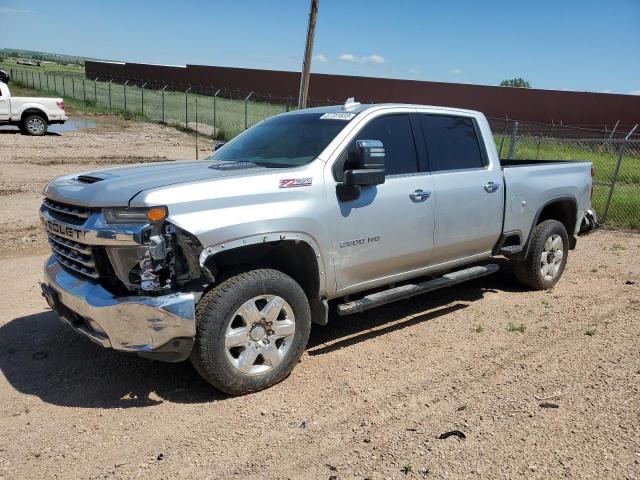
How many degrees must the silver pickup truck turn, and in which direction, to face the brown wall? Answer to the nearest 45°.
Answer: approximately 135° to its right

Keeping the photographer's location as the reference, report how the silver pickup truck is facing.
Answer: facing the viewer and to the left of the viewer

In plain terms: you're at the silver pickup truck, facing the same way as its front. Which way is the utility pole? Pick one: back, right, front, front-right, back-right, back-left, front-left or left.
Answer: back-right

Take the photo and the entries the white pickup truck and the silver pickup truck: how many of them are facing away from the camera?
0

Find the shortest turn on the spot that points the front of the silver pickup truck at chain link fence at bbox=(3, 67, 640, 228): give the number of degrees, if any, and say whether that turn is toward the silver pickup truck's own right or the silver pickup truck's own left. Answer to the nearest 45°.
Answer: approximately 180°

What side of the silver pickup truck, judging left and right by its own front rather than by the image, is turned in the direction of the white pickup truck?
right

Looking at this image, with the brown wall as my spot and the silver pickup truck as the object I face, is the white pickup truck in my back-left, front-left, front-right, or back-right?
front-right
